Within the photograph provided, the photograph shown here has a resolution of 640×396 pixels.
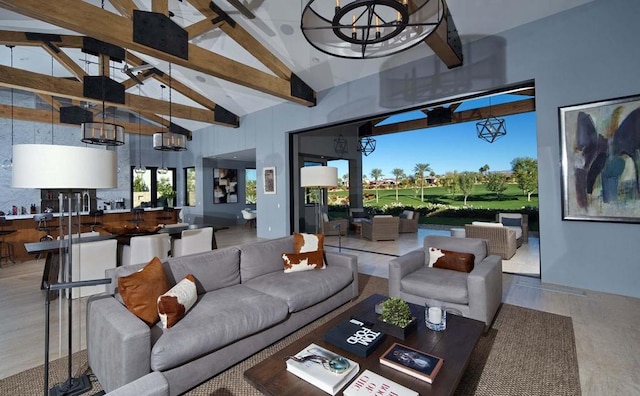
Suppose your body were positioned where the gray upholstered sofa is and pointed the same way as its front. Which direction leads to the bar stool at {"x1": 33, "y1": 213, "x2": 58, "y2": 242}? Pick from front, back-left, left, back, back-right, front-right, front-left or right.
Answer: back

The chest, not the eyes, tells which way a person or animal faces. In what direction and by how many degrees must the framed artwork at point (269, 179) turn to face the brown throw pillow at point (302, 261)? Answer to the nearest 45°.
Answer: approximately 45° to its left

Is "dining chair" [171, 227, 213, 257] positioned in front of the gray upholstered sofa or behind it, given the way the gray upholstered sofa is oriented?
behind

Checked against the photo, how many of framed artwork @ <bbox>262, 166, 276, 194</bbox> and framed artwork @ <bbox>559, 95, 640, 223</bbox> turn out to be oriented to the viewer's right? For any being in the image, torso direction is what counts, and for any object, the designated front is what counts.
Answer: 0

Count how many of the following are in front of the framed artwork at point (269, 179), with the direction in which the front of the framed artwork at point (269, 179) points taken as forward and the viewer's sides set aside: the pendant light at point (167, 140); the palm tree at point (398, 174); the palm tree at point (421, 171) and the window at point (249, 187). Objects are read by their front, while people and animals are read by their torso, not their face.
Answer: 1

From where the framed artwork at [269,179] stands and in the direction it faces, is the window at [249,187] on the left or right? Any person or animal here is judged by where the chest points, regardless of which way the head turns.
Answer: on its right

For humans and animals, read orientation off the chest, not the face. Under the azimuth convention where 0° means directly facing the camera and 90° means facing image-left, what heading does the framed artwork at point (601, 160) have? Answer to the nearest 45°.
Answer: approximately 45°

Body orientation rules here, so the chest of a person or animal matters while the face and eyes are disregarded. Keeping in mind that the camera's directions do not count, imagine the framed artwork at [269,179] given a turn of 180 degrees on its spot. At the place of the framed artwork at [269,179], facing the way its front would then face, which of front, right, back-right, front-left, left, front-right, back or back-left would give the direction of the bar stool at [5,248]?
back-left

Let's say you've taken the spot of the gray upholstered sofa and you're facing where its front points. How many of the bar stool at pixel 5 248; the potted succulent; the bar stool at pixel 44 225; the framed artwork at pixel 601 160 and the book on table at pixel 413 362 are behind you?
2

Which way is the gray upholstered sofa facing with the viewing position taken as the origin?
facing the viewer and to the right of the viewer

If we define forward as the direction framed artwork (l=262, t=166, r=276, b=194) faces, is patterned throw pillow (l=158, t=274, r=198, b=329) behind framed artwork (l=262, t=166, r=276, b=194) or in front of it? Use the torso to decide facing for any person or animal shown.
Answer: in front

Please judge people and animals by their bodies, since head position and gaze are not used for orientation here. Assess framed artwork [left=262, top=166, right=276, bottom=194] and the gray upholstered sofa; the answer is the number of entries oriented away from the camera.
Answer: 0

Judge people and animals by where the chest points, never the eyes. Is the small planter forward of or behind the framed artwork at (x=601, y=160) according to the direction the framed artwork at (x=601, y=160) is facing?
forward

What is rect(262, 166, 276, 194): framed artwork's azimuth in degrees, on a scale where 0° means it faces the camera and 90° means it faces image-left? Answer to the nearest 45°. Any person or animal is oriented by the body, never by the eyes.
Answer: approximately 45°

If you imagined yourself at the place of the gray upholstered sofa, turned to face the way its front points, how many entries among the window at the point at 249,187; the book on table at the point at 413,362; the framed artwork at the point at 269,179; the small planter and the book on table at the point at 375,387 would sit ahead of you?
3

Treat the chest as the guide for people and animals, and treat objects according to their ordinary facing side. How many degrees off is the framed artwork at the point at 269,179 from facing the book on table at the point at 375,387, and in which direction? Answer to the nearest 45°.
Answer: approximately 45° to its left

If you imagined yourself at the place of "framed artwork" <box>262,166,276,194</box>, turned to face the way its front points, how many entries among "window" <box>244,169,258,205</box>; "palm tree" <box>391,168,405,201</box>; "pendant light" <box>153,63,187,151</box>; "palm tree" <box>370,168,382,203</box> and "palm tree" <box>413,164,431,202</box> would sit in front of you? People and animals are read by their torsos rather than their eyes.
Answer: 1

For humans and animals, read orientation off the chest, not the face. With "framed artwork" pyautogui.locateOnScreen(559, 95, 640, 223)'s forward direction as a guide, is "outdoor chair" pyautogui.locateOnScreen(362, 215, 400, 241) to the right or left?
on its right

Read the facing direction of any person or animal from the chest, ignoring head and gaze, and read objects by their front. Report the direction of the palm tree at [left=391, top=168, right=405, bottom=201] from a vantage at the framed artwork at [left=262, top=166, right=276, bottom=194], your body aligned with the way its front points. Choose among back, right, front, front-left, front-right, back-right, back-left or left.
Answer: back-left
